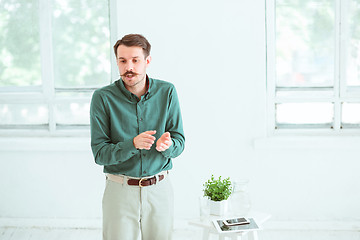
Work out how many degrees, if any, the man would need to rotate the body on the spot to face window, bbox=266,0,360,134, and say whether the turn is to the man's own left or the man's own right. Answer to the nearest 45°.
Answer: approximately 135° to the man's own left

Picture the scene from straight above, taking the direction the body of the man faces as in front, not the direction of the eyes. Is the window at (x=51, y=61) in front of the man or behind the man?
behind

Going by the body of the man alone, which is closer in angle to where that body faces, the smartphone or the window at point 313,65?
the smartphone

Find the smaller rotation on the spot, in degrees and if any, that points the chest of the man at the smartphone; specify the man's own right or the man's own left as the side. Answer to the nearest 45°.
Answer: approximately 90° to the man's own left

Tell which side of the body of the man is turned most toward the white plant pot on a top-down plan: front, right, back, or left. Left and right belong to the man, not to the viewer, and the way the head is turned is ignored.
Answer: left

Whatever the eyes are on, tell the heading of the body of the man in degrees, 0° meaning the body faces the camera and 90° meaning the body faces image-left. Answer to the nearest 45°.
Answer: approximately 0°

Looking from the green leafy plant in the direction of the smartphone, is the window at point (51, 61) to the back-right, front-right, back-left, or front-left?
back-right

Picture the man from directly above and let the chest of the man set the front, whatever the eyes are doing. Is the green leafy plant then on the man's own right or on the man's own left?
on the man's own left

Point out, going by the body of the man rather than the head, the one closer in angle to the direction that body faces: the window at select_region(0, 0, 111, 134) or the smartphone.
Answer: the smartphone
